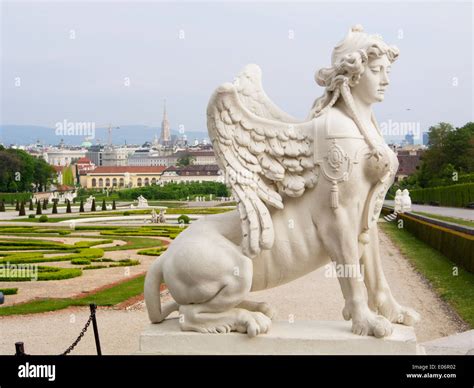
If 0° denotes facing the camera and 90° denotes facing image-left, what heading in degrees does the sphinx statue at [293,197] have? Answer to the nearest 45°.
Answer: approximately 270°

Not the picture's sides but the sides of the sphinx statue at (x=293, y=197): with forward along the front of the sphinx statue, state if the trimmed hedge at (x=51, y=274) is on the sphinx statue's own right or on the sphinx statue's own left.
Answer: on the sphinx statue's own left

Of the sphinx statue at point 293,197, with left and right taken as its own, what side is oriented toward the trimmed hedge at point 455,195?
left

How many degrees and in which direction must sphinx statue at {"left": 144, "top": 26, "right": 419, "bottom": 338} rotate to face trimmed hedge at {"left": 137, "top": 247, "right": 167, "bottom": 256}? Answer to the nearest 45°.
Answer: approximately 90° to its left

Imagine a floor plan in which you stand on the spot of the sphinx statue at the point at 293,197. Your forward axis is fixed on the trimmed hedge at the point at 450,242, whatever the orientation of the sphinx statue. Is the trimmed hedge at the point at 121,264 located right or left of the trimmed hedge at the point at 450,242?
left

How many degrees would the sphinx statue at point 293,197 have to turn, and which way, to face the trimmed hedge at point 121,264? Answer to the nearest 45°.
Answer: approximately 90° to its left
